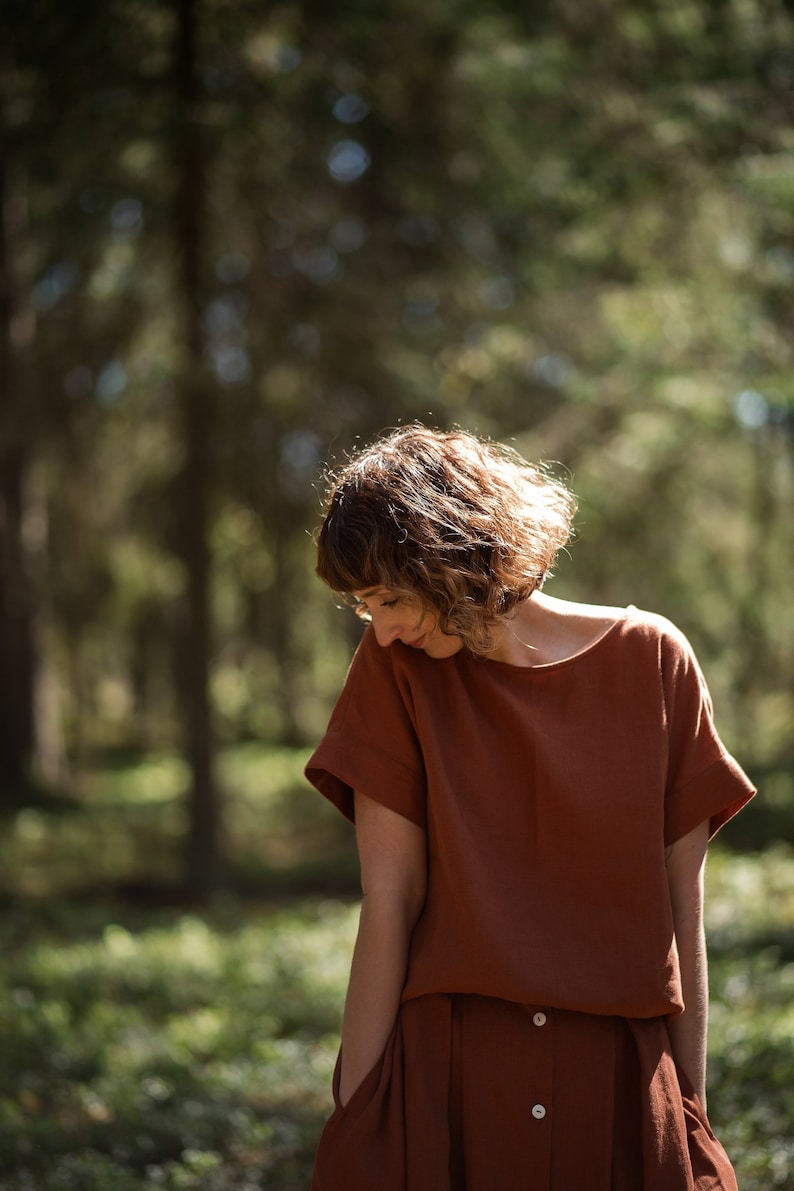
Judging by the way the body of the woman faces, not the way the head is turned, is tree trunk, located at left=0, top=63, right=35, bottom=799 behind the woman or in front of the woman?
behind

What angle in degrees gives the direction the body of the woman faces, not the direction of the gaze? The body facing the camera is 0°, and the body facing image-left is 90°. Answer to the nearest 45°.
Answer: approximately 0°

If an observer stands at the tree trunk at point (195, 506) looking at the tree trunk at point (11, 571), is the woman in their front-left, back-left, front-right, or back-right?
back-left

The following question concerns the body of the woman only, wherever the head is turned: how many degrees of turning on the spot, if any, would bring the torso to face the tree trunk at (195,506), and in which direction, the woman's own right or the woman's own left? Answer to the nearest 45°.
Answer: approximately 180°
